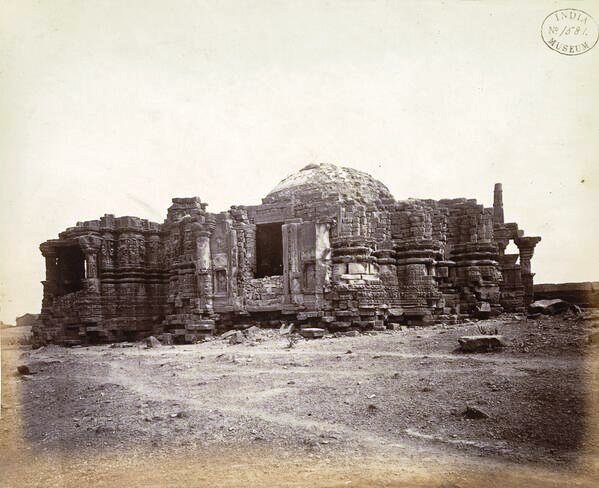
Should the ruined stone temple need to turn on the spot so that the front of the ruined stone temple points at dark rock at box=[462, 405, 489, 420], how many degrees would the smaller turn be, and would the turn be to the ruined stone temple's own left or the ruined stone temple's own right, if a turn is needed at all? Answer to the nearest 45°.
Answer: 0° — it already faces it

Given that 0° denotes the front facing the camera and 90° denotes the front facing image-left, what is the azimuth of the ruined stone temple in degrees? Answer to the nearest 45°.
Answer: approximately 0°

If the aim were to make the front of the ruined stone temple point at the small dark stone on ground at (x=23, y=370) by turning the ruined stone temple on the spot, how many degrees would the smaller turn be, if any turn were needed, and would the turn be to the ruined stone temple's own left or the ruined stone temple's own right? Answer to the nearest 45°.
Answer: approximately 45° to the ruined stone temple's own right
